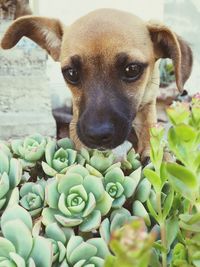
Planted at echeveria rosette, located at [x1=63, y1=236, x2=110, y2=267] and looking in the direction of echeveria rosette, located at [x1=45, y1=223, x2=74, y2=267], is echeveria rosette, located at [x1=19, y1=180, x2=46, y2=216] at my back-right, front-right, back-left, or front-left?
front-right

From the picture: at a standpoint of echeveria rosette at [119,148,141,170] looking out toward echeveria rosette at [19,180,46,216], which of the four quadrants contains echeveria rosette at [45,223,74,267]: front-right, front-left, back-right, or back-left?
front-left

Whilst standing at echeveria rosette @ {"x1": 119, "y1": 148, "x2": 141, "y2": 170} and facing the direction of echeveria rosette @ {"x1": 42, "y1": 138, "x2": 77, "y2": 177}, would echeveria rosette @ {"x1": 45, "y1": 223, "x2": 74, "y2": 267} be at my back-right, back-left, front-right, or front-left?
front-left

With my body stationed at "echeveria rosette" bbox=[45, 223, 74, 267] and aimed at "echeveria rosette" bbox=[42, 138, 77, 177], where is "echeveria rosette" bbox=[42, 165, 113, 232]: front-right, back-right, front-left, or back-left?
front-right

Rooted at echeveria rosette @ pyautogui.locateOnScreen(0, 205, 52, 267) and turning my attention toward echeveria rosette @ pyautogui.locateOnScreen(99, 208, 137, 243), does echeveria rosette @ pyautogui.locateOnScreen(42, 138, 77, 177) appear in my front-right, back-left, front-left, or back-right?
front-left

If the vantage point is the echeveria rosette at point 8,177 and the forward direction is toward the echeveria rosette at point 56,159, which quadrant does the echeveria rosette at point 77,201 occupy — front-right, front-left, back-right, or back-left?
front-right

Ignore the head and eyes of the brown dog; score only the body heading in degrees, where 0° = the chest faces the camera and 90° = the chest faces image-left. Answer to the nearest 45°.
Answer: approximately 0°
